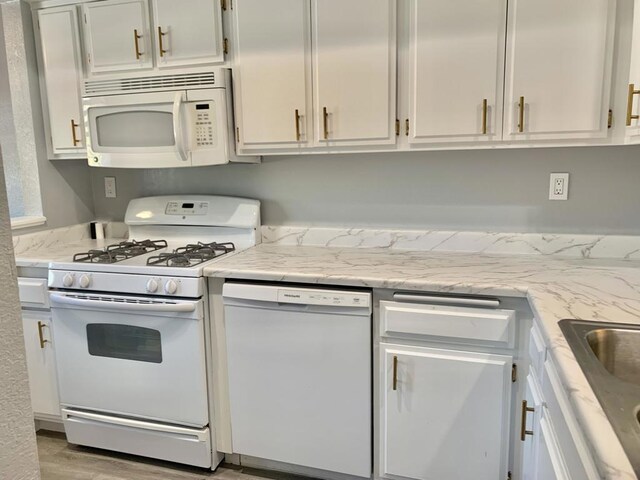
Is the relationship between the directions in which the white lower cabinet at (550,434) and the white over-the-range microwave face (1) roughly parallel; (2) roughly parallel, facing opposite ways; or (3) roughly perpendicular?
roughly perpendicular

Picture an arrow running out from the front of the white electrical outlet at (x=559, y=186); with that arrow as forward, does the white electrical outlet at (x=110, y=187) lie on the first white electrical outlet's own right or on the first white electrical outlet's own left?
on the first white electrical outlet's own right

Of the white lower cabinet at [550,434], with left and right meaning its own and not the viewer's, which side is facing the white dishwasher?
front

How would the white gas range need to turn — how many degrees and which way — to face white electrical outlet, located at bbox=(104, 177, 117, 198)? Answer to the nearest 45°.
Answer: approximately 135° to its right

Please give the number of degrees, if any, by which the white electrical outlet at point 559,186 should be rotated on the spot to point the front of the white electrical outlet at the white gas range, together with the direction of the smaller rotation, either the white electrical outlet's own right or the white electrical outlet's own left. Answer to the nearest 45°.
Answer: approximately 45° to the white electrical outlet's own right

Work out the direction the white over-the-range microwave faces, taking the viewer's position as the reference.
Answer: facing the viewer and to the left of the viewer

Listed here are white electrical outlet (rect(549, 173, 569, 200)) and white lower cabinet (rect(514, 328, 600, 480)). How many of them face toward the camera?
1

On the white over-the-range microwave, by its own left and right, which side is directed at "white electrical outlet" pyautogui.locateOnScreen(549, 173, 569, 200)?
left

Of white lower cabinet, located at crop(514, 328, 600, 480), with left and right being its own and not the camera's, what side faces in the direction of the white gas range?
front

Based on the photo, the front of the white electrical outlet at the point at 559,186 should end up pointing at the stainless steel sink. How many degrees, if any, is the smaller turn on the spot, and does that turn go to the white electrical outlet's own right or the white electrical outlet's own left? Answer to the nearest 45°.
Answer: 0° — it already faces it

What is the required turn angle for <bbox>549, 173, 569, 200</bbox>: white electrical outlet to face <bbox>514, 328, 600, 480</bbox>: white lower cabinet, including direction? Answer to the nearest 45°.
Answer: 0° — it already faces it

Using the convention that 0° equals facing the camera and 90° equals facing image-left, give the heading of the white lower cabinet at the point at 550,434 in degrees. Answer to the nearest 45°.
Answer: approximately 90°

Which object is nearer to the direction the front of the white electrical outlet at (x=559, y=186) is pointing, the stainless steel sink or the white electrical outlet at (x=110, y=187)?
the stainless steel sink

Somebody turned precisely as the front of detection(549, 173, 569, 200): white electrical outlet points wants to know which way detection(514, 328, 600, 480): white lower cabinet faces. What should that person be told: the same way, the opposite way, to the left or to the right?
to the right

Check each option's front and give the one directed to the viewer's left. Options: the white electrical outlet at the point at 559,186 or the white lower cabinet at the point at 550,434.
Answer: the white lower cabinet

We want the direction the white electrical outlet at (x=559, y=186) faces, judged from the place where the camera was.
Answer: facing the viewer
